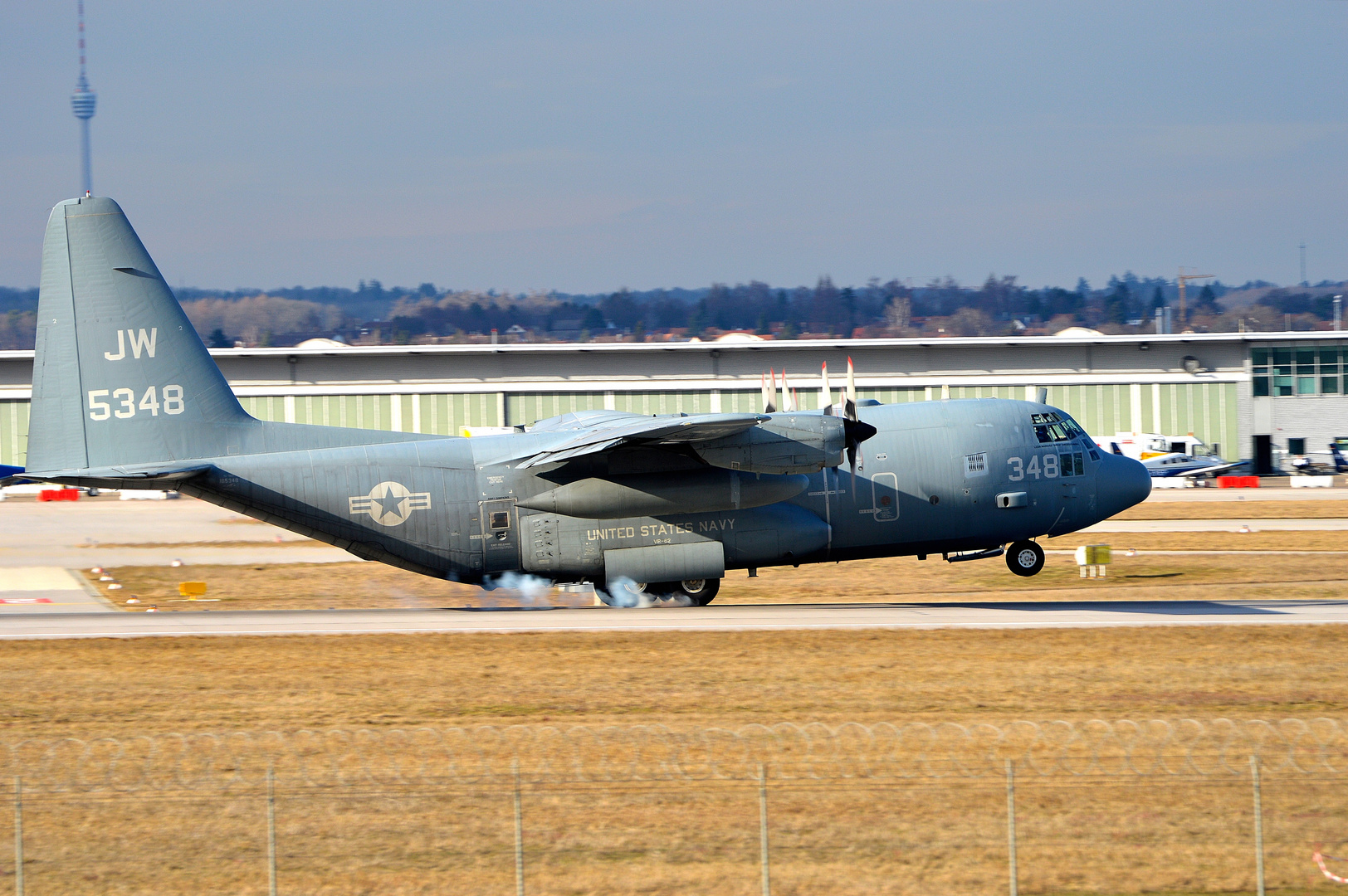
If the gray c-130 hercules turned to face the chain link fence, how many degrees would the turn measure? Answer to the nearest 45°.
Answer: approximately 90° to its right

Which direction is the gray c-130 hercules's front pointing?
to the viewer's right
